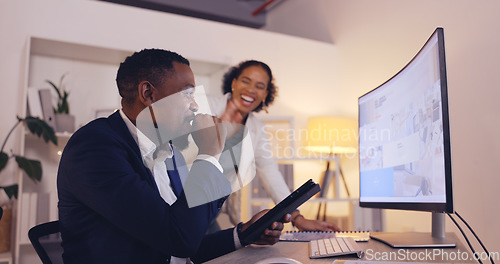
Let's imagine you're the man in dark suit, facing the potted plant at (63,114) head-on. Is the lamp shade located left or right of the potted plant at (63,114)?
right

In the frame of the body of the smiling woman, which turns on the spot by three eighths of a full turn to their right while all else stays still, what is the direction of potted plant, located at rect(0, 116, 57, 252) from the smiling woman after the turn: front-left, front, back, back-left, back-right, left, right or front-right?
front-left

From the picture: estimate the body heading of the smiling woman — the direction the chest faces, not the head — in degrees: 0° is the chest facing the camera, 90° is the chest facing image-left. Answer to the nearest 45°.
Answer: approximately 0°

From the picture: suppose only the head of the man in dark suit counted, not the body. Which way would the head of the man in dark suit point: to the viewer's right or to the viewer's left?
to the viewer's right

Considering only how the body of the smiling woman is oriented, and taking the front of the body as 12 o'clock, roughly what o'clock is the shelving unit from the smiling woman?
The shelving unit is roughly at 4 o'clock from the smiling woman.

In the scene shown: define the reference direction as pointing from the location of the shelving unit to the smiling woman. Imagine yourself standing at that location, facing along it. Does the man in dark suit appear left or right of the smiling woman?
right

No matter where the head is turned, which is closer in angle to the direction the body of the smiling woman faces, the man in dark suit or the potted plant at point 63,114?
the man in dark suit

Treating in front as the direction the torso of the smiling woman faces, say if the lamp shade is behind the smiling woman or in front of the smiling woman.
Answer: behind

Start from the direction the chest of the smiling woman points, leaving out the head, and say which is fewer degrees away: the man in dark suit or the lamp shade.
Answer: the man in dark suit

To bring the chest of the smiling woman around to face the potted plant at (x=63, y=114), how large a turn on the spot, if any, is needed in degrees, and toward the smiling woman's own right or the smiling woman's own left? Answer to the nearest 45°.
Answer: approximately 90° to the smiling woman's own right
